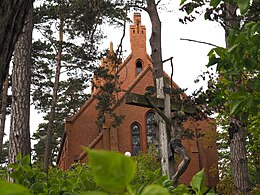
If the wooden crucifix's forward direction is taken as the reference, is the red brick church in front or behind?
behind

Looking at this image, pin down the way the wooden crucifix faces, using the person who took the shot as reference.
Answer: facing the viewer and to the right of the viewer
